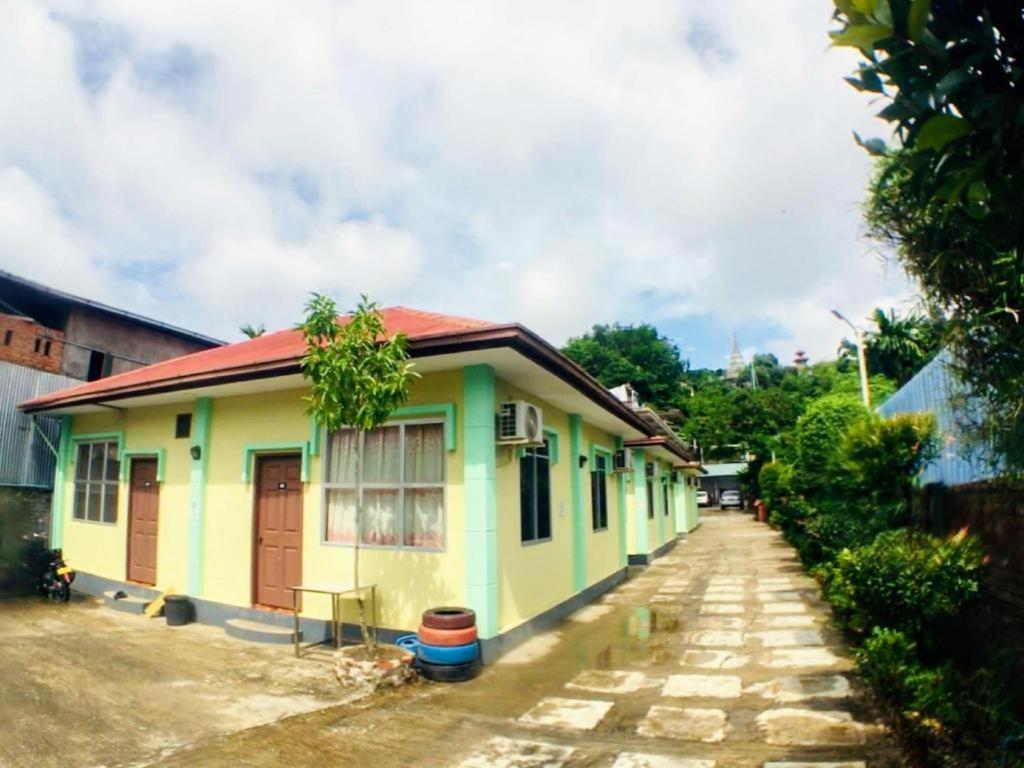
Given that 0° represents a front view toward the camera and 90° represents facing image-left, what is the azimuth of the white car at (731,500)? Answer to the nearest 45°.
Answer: approximately 0°

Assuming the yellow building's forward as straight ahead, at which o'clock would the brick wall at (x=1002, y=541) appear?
The brick wall is roughly at 9 o'clock from the yellow building.

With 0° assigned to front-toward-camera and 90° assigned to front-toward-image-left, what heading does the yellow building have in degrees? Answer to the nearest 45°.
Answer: approximately 45°

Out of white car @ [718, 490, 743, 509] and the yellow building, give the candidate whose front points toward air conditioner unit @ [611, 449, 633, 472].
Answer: the white car

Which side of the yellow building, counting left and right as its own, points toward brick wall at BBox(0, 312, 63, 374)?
right

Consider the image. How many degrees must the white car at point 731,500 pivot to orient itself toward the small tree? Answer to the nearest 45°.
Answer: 0° — it already faces it

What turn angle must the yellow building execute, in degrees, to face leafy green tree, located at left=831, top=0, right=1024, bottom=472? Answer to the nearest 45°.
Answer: approximately 45° to its left
